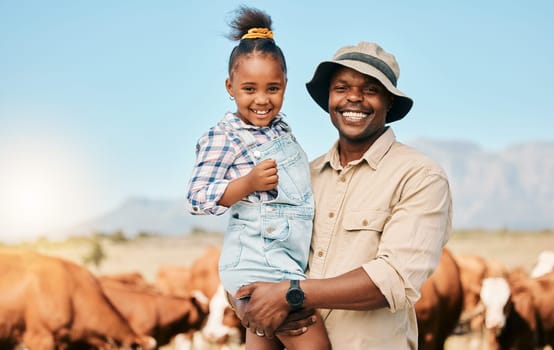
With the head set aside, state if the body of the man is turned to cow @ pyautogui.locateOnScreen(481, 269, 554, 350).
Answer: no

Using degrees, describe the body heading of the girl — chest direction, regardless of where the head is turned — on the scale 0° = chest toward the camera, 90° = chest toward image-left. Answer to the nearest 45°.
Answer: approximately 315°

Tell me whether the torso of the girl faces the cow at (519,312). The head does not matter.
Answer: no

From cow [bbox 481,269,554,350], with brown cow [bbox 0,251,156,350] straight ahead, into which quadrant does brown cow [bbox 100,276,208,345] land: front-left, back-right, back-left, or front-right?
front-right

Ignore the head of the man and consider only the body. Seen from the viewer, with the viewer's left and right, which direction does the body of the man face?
facing the viewer and to the left of the viewer

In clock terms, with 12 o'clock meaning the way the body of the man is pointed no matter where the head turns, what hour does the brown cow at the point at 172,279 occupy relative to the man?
The brown cow is roughly at 4 o'clock from the man.

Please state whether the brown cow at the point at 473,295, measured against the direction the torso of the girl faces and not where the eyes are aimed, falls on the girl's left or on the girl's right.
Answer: on the girl's left

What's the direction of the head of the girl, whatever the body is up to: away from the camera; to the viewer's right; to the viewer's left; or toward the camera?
toward the camera

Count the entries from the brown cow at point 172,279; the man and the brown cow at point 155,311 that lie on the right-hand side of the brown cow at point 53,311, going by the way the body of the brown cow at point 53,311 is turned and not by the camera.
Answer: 1

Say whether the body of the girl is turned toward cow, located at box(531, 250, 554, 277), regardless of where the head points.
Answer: no

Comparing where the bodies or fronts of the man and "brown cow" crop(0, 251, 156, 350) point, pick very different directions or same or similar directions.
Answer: very different directions
